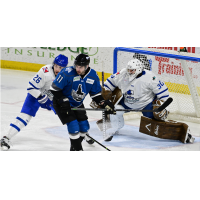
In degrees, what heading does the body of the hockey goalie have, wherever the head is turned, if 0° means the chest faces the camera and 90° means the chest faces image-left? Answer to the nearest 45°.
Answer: approximately 45°

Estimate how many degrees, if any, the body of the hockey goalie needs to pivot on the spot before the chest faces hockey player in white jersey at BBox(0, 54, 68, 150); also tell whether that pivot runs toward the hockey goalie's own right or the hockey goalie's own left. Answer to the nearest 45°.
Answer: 0° — they already face them

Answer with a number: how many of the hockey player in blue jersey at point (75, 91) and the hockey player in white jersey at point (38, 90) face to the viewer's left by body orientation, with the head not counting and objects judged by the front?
0

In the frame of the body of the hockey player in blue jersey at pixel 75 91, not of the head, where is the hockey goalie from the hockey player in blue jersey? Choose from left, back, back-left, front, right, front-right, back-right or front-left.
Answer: back-left

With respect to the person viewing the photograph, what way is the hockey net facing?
facing the viewer and to the left of the viewer

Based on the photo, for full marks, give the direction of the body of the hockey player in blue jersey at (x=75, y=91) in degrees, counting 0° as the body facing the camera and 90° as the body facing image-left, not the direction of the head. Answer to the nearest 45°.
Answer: approximately 0°

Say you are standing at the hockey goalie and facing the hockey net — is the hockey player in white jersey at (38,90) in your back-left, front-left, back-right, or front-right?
back-left

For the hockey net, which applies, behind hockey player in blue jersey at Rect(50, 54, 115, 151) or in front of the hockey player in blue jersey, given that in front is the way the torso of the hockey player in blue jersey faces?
behind

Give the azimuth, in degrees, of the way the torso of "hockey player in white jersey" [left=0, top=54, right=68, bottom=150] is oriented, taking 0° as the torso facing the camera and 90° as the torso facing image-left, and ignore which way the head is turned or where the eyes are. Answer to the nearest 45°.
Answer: approximately 315°

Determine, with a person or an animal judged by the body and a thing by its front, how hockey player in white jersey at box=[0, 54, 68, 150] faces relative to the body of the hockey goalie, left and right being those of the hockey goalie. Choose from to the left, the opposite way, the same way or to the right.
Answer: to the left

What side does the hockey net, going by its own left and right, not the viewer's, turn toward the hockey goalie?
front
